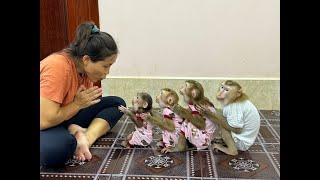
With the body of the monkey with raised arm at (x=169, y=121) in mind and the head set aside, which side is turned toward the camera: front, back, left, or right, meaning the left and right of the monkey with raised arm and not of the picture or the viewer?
left

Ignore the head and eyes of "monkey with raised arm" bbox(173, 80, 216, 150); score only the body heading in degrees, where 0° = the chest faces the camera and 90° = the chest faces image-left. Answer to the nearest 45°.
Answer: approximately 90°

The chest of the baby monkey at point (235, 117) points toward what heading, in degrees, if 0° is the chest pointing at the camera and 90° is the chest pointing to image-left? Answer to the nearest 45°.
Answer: approximately 90°

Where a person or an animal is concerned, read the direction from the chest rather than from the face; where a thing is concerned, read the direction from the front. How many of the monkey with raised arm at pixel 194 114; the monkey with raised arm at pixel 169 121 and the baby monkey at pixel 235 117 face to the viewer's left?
3
